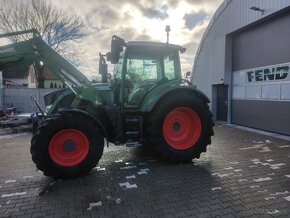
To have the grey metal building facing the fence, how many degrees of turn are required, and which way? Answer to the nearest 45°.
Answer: approximately 45° to its right

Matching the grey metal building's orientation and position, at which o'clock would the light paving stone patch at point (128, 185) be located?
The light paving stone patch is roughly at 11 o'clock from the grey metal building.

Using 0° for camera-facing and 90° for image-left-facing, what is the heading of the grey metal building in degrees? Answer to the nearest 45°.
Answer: approximately 45°
